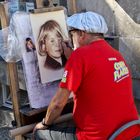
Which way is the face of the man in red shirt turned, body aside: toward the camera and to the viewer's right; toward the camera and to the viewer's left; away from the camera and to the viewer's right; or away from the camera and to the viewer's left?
away from the camera and to the viewer's left

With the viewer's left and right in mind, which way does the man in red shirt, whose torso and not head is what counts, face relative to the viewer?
facing away from the viewer and to the left of the viewer
